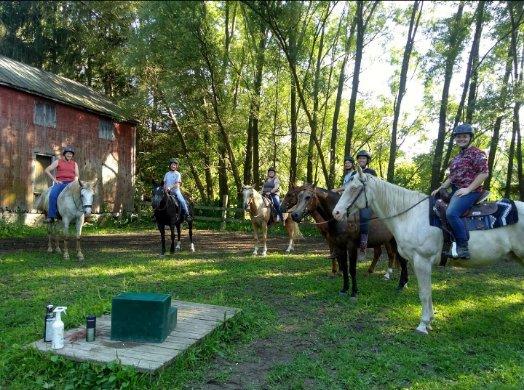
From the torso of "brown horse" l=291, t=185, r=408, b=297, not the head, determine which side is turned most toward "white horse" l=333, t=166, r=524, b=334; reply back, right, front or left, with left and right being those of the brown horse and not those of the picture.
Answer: left

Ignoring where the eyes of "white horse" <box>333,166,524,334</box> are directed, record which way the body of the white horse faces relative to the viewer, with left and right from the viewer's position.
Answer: facing to the left of the viewer

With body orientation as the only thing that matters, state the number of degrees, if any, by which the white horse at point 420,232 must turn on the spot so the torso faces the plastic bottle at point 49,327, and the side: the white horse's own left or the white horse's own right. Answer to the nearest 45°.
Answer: approximately 45° to the white horse's own left

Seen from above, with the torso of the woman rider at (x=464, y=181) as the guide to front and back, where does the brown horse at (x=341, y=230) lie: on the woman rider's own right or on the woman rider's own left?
on the woman rider's own right

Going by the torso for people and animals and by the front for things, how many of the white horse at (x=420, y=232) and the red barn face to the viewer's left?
1

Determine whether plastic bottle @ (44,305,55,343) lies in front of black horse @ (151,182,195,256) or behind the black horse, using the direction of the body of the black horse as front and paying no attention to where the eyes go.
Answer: in front

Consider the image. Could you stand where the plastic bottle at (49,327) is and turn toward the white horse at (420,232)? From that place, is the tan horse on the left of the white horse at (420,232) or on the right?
left

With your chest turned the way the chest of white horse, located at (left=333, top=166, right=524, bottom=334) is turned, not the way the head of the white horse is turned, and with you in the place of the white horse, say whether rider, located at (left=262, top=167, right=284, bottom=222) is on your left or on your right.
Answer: on your right

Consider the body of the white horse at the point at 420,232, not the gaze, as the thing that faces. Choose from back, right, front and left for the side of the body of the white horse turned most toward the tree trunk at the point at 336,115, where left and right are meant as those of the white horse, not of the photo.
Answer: right

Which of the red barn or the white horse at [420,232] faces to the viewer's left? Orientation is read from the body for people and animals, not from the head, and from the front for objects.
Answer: the white horse

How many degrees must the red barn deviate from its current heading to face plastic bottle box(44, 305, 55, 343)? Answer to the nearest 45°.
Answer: approximately 45° to its right

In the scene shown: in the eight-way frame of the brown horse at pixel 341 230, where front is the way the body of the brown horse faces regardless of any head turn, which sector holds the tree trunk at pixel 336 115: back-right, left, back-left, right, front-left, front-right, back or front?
back-right

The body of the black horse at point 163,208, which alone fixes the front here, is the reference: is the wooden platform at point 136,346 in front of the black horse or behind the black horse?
in front
